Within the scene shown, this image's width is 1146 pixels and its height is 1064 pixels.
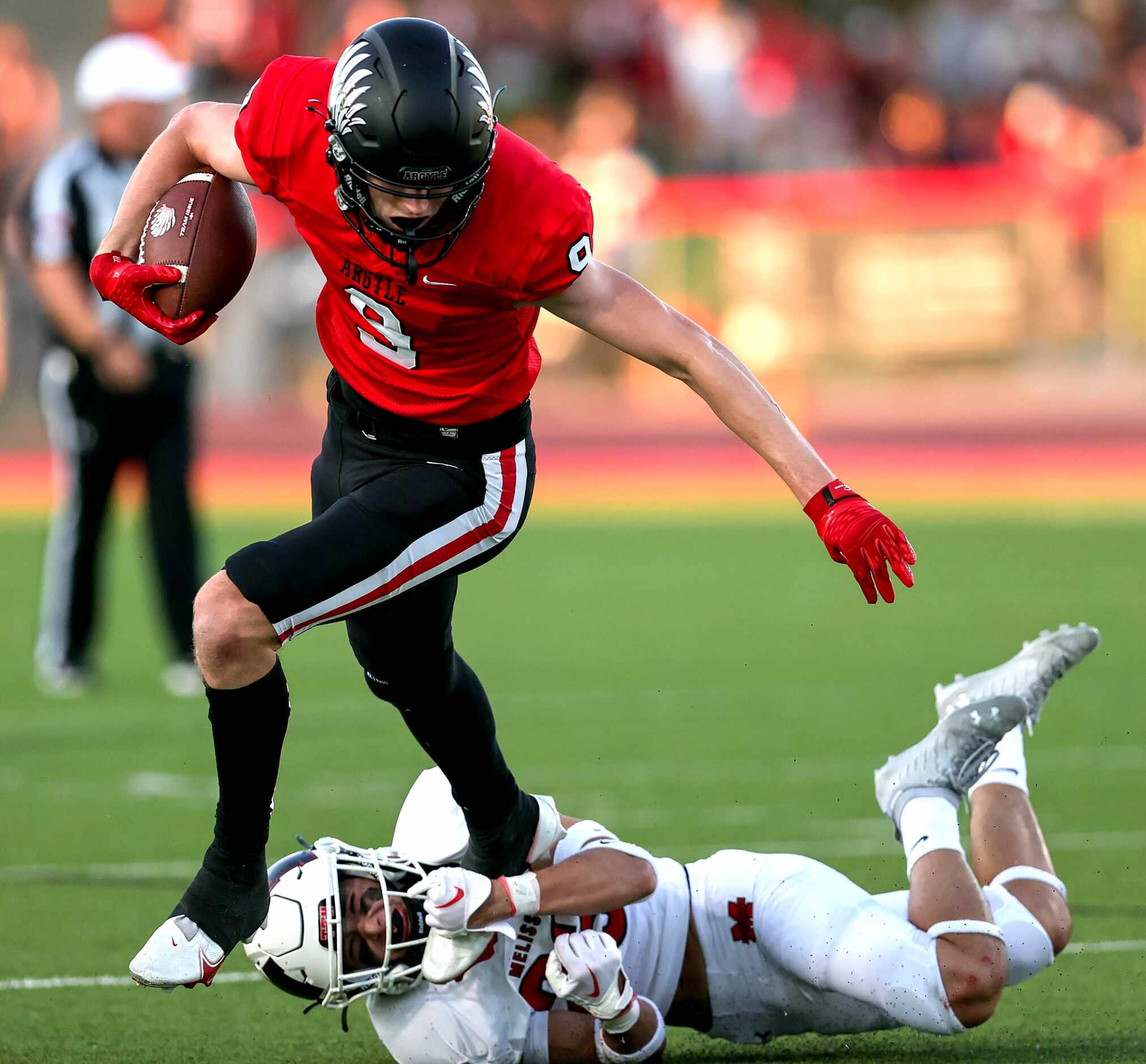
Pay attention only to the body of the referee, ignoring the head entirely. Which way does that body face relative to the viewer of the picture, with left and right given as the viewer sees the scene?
facing the viewer and to the right of the viewer

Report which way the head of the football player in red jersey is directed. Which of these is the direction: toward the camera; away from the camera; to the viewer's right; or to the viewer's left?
toward the camera

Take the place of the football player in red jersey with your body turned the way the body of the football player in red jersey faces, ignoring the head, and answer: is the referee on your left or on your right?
on your right

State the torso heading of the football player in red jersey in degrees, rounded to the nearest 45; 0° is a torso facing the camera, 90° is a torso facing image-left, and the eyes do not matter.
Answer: approximately 45°

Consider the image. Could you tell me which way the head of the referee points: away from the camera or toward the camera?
toward the camera

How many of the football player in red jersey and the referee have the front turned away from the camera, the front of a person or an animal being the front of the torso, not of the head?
0

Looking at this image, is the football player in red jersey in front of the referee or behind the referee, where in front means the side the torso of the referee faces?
in front
